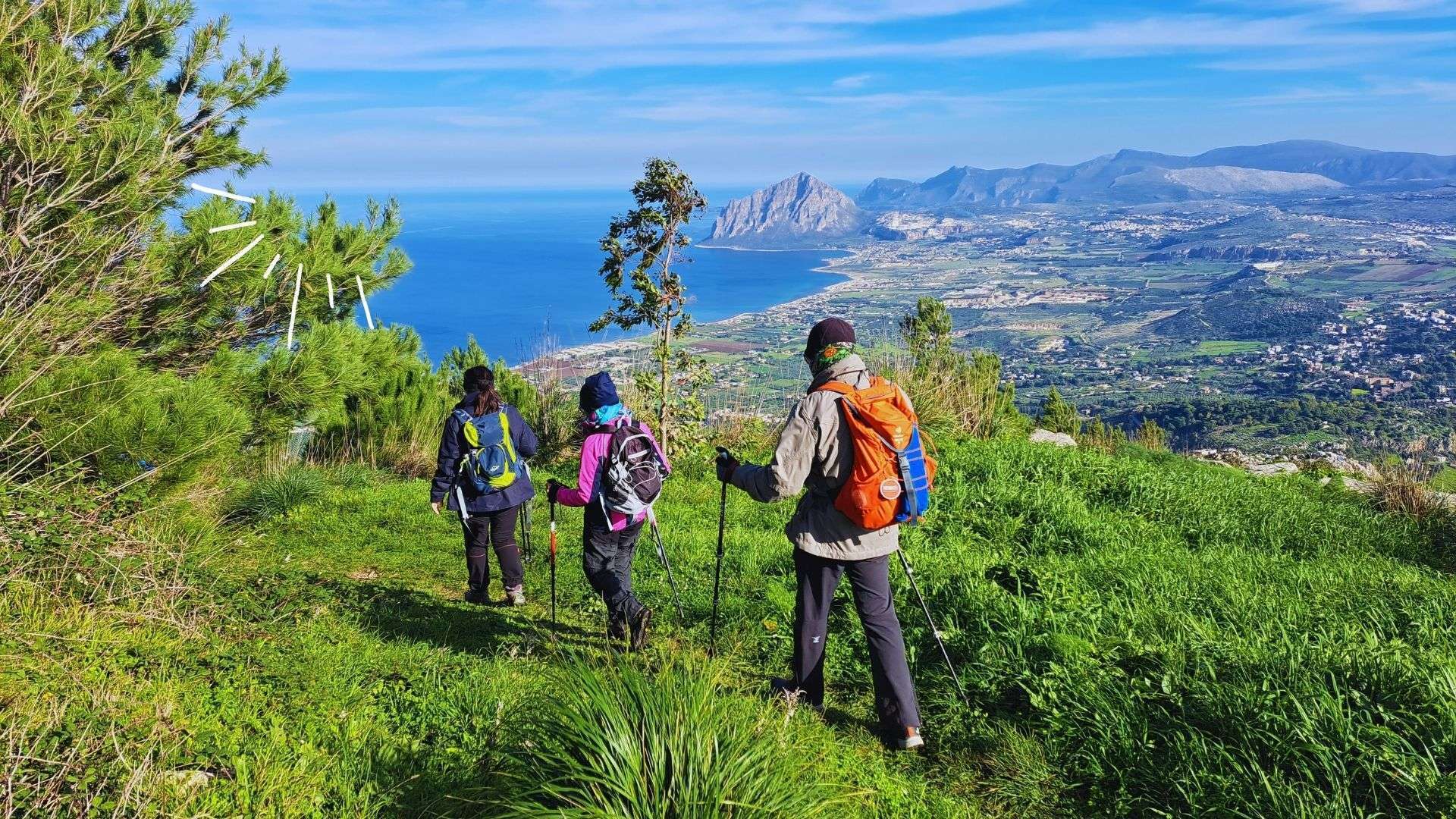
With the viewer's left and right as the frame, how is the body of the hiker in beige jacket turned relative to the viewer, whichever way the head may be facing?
facing away from the viewer and to the left of the viewer

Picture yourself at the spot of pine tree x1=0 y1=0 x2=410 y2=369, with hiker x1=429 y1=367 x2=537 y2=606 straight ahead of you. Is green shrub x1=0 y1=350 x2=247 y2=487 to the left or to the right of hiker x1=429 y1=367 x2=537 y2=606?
right

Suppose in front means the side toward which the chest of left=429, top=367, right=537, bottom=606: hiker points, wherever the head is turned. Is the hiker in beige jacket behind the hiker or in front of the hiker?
behind

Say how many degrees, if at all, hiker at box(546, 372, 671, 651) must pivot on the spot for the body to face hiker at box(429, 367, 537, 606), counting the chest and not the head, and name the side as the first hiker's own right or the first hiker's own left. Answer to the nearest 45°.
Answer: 0° — they already face them

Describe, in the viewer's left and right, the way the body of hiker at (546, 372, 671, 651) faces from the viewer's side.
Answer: facing away from the viewer and to the left of the viewer

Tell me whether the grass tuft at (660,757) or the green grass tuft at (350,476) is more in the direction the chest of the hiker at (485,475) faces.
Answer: the green grass tuft

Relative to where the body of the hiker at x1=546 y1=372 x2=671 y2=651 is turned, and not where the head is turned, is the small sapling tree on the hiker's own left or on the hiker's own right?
on the hiker's own right

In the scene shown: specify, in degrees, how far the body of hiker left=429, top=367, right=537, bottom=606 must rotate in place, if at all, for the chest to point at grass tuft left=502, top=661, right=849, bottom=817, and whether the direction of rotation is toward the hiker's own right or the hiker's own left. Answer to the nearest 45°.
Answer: approximately 180°

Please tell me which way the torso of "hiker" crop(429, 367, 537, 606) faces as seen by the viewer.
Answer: away from the camera

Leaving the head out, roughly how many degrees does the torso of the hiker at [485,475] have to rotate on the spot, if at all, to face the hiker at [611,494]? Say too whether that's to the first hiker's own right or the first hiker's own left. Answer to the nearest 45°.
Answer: approximately 135° to the first hiker's own right
